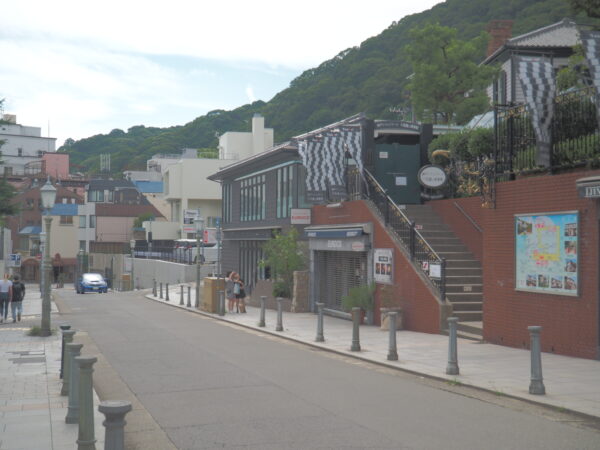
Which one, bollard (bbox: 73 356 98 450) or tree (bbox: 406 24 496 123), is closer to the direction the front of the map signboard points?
the bollard

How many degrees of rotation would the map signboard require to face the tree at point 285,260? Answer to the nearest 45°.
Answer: approximately 90° to its right

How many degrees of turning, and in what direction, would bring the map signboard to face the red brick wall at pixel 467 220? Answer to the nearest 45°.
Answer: approximately 135° to its right

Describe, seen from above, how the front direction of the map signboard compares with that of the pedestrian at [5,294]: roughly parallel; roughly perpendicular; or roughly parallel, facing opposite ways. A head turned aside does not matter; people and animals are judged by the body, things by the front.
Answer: roughly perpendicular

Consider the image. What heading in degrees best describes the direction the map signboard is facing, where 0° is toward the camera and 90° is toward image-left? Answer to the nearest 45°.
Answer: approximately 45°

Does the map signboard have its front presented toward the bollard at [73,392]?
yes

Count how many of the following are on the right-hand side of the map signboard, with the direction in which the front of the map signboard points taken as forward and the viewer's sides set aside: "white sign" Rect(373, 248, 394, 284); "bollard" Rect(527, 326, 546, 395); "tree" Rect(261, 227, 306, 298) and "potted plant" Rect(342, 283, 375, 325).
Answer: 3

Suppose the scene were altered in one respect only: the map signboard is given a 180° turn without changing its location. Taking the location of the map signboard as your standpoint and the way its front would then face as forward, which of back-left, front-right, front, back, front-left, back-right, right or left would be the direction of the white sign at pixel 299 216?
left

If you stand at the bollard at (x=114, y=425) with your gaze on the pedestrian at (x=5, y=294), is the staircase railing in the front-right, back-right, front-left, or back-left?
front-right

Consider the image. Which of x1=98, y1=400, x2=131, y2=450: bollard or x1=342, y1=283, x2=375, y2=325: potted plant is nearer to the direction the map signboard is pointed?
the bollard

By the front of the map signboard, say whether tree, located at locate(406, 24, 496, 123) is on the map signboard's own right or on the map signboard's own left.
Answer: on the map signboard's own right
